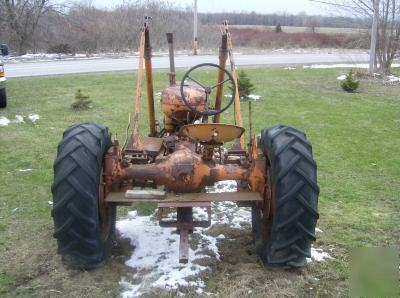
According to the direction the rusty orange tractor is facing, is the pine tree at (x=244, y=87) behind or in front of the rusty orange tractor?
in front

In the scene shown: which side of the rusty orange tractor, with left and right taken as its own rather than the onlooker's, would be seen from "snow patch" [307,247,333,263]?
right

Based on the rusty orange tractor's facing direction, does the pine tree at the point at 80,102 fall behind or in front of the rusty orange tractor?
in front

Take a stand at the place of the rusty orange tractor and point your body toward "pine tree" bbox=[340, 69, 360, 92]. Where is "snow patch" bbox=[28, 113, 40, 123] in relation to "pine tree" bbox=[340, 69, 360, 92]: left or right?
left

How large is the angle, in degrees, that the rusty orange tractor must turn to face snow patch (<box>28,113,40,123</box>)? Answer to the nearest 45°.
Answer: approximately 45° to its left

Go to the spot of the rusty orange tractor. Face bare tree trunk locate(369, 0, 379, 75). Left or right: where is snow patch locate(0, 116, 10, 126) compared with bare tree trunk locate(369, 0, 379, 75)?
left

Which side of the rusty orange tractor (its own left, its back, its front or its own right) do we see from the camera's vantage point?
back

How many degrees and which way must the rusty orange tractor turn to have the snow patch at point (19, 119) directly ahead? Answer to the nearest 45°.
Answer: approximately 45° to its left

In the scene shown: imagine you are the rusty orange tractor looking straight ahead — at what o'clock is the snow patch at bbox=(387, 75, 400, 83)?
The snow patch is roughly at 1 o'clock from the rusty orange tractor.

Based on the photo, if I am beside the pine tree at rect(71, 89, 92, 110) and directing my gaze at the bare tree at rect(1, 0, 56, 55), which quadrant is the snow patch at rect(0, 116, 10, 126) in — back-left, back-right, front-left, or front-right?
back-left

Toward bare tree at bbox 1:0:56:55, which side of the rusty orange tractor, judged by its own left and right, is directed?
front
